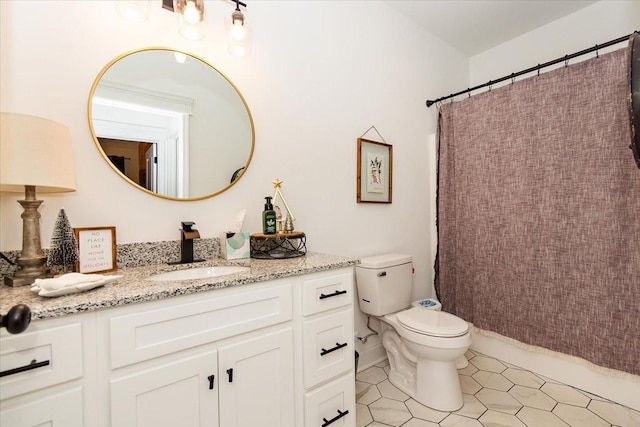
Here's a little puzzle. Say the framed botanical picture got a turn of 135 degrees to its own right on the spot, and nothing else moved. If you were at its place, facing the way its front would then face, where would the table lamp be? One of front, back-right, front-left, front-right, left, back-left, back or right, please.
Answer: front-left

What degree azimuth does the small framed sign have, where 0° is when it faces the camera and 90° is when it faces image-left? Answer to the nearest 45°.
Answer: approximately 0°

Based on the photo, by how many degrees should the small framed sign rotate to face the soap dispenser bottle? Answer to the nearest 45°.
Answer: approximately 90° to its left

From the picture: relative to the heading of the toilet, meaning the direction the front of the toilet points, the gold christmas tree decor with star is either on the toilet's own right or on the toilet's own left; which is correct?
on the toilet's own right

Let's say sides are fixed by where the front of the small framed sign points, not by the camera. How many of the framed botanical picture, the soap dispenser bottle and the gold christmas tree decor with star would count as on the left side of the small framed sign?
3

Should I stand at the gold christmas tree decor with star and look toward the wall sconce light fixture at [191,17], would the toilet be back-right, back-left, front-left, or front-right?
back-left

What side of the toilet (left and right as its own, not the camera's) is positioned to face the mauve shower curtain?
left

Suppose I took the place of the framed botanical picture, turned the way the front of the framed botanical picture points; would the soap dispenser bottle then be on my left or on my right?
on my right

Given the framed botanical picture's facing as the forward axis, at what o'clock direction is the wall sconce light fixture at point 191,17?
The wall sconce light fixture is roughly at 3 o'clock from the framed botanical picture.
